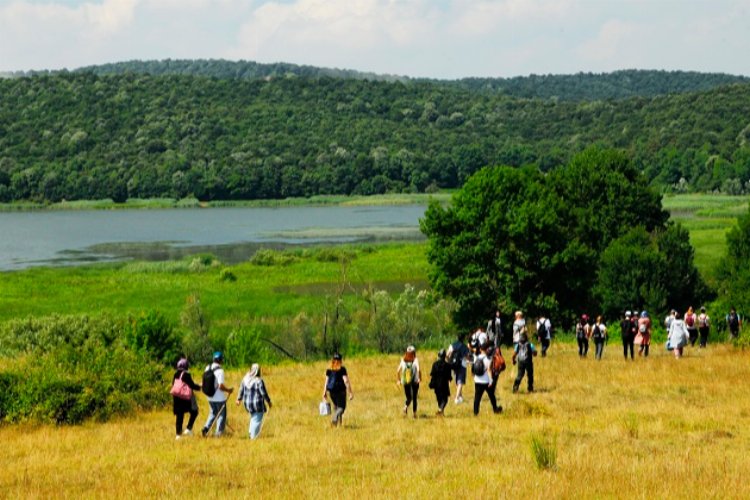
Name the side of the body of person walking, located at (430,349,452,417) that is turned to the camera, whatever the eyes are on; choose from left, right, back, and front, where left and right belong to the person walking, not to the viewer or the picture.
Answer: back

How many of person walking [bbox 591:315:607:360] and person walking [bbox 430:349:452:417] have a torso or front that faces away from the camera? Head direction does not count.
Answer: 2

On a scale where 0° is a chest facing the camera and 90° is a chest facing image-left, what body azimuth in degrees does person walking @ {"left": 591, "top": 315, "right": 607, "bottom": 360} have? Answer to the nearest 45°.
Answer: approximately 180°

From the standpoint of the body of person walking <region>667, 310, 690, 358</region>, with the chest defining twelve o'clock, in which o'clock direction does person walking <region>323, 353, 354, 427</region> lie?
person walking <region>323, 353, 354, 427</region> is roughly at 7 o'clock from person walking <region>667, 310, 690, 358</region>.

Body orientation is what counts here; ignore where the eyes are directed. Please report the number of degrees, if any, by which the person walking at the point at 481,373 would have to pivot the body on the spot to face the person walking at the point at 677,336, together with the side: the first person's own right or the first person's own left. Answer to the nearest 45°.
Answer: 0° — they already face them

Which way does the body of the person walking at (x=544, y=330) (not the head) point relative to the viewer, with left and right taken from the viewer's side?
facing away from the viewer and to the right of the viewer

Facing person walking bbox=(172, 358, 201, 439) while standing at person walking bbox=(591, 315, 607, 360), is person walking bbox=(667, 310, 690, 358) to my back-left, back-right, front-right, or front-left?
back-left

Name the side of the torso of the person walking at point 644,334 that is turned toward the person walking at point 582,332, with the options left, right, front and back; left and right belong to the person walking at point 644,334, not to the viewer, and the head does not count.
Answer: left

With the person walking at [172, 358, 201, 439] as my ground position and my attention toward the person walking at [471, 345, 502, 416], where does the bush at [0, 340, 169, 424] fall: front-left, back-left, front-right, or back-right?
back-left

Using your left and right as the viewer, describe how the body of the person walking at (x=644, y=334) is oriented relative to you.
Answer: facing away from the viewer

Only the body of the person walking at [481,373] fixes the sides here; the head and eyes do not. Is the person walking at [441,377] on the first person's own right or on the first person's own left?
on the first person's own left

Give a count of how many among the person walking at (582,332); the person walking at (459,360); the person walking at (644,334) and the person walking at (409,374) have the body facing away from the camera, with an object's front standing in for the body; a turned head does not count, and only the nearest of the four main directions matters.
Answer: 4

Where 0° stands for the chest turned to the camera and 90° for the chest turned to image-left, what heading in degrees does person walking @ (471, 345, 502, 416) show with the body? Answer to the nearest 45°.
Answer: approximately 225°

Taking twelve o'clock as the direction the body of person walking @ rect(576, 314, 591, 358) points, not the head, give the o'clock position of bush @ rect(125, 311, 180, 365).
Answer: The bush is roughly at 9 o'clock from the person walking.

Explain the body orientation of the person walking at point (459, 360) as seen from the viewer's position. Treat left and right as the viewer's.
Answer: facing away from the viewer

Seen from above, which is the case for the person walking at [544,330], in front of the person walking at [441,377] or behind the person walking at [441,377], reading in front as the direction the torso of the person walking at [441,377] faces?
in front

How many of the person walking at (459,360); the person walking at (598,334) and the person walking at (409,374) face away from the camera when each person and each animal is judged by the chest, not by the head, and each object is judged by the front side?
3

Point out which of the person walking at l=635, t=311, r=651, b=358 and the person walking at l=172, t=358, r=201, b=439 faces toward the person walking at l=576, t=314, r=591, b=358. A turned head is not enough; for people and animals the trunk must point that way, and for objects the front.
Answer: the person walking at l=172, t=358, r=201, b=439
